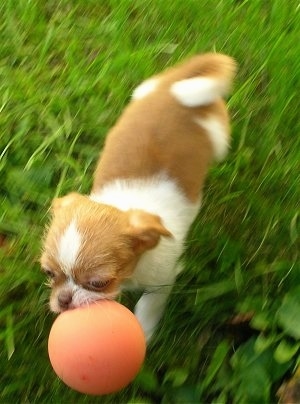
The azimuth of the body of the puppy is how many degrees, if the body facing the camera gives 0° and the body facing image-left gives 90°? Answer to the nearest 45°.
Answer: approximately 45°
